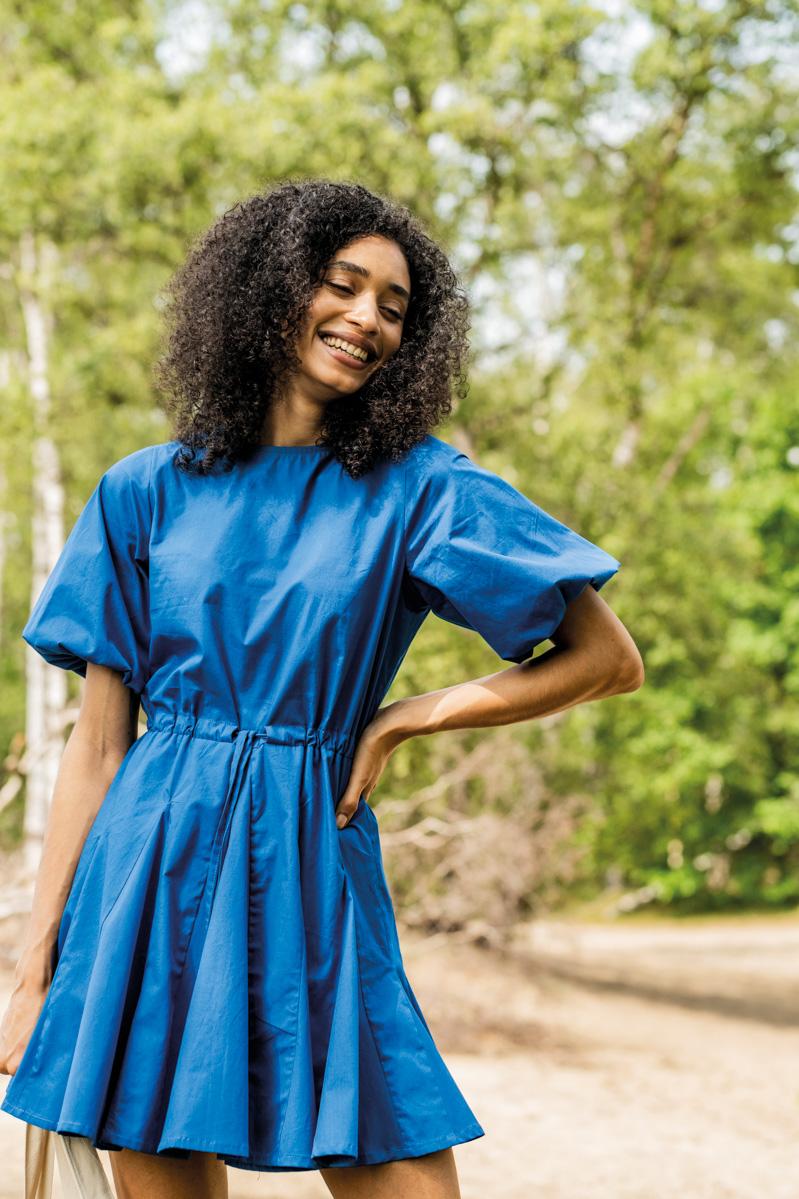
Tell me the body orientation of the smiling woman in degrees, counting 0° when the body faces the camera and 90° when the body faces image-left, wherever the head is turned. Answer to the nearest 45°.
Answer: approximately 0°

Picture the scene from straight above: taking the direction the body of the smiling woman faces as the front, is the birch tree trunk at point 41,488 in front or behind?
behind
